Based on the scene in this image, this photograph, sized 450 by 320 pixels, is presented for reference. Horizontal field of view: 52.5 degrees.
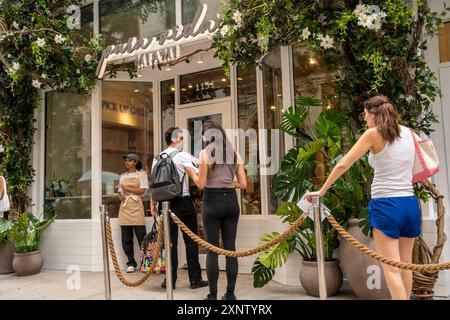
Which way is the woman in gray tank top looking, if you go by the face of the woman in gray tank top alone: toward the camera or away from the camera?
away from the camera

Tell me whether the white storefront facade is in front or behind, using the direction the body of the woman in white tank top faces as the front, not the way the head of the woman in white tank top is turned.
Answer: in front

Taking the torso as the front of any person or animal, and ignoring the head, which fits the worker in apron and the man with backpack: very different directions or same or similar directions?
very different directions

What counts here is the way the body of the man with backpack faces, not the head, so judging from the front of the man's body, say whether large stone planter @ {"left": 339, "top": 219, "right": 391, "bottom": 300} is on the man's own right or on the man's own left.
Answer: on the man's own right

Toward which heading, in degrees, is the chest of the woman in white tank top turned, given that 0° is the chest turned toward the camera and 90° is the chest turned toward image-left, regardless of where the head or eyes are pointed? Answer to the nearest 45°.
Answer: approximately 135°

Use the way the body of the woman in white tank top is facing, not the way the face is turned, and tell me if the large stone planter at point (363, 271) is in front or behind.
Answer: in front

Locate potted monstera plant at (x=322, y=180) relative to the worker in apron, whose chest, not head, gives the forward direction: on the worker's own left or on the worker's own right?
on the worker's own left

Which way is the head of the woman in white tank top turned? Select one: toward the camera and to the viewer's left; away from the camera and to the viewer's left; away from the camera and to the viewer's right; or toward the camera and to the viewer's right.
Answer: away from the camera and to the viewer's left

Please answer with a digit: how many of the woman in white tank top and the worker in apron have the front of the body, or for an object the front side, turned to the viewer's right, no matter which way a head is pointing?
0

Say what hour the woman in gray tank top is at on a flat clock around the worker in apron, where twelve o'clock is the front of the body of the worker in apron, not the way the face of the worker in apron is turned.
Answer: The woman in gray tank top is roughly at 10 o'clock from the worker in apron.

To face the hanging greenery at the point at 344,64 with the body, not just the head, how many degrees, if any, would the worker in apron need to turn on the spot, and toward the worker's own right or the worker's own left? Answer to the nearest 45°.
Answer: approximately 90° to the worker's own left

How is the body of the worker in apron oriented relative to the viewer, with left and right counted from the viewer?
facing the viewer and to the left of the viewer

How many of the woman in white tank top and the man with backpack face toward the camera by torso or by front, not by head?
0

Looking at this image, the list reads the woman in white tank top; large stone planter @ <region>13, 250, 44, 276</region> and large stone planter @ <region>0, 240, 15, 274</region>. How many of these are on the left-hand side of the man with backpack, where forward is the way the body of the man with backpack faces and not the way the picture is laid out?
2

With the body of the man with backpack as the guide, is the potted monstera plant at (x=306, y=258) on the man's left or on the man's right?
on the man's right

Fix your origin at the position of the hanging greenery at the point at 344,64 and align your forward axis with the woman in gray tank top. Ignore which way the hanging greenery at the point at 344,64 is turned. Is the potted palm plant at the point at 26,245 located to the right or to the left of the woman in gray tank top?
right

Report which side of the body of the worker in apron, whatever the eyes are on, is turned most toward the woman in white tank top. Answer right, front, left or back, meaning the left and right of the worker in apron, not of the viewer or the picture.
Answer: left

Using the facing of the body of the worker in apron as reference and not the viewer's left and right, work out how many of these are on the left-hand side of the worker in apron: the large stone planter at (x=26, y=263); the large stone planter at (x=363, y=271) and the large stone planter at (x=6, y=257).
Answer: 1
